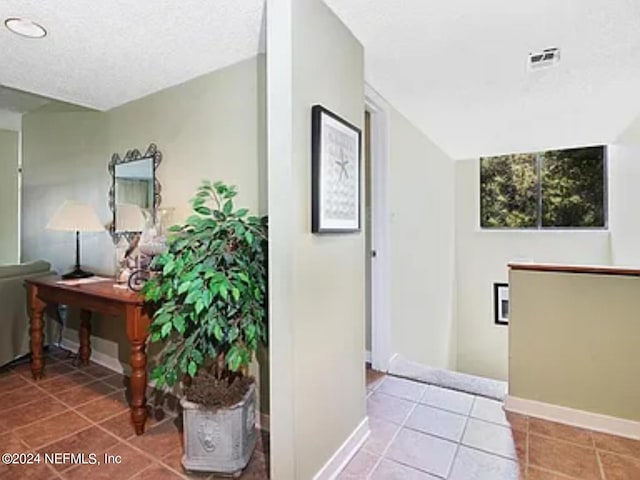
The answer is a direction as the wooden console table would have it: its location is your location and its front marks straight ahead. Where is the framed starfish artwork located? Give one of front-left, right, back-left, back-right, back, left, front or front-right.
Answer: left

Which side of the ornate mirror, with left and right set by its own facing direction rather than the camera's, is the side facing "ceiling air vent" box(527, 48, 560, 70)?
left

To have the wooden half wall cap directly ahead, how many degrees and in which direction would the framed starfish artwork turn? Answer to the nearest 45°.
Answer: approximately 45° to its left

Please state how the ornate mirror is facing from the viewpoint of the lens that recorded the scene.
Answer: facing the viewer and to the left of the viewer

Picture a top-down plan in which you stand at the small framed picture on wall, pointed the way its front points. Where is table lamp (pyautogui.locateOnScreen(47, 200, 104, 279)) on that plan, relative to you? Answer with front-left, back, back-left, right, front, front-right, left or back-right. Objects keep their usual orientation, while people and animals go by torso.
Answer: front-right

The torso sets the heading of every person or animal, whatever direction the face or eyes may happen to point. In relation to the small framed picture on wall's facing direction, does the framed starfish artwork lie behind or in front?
in front

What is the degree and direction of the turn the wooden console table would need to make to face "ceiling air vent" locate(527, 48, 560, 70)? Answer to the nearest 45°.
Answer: approximately 90° to its left

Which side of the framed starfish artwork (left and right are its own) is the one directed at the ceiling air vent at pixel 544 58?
left

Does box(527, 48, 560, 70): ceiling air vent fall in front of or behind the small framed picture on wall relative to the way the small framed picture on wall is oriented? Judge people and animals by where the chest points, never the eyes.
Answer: in front

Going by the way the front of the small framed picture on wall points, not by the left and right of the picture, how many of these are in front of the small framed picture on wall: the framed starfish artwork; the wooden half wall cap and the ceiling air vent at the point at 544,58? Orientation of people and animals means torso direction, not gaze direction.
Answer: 3
